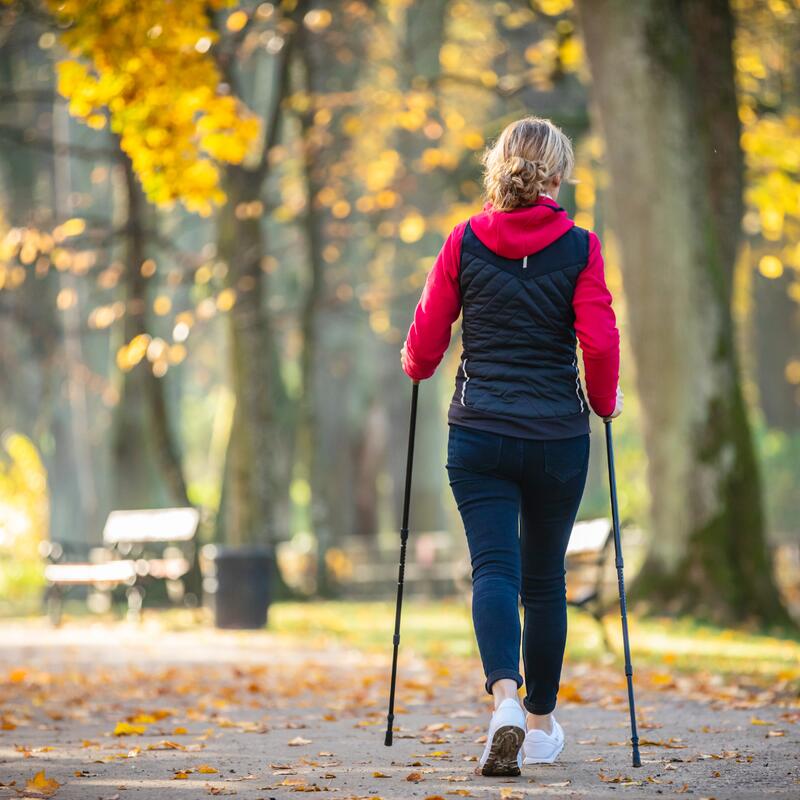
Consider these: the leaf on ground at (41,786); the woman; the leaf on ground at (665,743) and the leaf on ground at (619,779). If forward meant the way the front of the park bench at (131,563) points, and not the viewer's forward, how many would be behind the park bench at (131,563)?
0

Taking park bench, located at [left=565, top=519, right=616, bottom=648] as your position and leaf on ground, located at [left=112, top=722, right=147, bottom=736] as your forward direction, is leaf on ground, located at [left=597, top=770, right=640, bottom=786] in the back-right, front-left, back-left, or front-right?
front-left

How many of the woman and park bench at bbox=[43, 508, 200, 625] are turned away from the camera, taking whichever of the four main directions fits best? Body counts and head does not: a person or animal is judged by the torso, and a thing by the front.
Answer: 1

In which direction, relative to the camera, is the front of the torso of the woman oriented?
away from the camera

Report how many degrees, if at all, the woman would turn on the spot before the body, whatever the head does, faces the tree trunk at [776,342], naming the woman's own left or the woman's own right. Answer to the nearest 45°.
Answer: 0° — they already face it

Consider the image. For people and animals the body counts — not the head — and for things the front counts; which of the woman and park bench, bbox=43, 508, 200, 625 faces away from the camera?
the woman

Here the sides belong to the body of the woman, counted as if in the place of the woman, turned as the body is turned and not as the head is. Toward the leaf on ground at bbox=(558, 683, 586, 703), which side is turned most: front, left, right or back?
front

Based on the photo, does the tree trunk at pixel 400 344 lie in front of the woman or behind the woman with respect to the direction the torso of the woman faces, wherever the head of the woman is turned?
in front

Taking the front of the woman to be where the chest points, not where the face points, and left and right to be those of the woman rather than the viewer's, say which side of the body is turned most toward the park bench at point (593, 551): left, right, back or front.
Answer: front

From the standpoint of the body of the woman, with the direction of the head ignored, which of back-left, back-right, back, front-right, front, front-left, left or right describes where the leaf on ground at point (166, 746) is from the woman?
front-left

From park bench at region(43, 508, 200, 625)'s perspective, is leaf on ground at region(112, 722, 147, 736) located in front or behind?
in front
